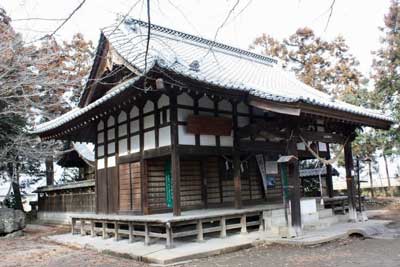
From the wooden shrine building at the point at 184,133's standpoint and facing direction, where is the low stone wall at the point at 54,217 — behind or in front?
behind

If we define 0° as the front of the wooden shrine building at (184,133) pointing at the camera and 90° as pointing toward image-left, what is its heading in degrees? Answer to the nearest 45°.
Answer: approximately 315°

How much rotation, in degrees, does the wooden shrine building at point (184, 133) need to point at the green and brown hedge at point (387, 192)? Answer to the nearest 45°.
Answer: approximately 90° to its left

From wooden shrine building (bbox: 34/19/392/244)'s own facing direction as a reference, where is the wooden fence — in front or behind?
behind
